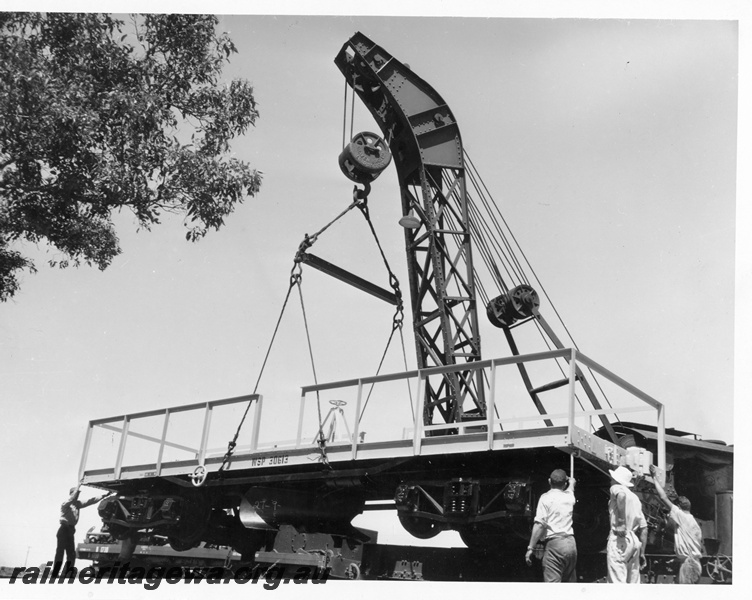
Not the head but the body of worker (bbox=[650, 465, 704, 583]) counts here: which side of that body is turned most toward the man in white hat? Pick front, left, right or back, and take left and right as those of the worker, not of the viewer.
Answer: left

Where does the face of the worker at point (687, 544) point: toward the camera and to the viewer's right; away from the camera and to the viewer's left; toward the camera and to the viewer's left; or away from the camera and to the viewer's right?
away from the camera and to the viewer's left

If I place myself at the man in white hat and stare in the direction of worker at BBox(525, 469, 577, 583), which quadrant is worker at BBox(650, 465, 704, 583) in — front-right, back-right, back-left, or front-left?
back-right

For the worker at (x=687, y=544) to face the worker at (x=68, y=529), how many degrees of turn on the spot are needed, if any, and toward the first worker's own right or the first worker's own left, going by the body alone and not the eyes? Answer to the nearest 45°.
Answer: approximately 45° to the first worker's own left

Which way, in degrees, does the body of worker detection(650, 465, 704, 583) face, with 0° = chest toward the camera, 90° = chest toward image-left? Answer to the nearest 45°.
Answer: approximately 135°

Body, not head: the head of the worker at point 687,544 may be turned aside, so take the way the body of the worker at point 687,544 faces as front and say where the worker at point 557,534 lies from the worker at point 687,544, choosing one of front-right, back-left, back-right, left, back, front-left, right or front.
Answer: left
